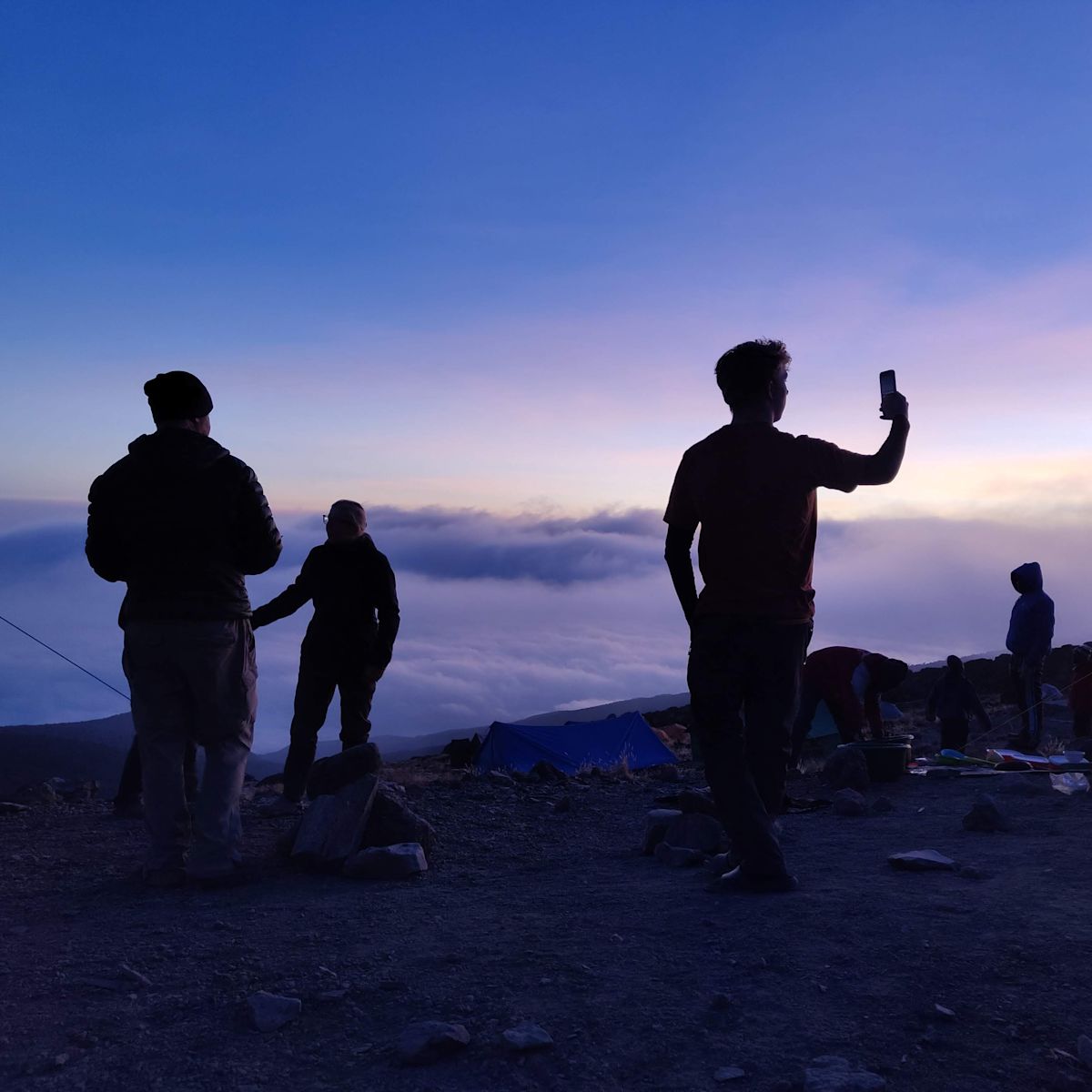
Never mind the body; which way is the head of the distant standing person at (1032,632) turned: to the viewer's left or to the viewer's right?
to the viewer's left

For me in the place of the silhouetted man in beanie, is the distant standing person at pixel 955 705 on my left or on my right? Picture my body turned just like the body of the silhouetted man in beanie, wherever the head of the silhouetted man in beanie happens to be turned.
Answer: on my right

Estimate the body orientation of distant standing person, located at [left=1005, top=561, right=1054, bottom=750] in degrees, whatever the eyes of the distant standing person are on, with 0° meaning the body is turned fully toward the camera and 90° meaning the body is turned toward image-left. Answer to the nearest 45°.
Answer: approximately 90°

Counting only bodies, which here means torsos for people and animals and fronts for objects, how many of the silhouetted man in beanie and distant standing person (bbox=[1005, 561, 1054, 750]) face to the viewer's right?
0

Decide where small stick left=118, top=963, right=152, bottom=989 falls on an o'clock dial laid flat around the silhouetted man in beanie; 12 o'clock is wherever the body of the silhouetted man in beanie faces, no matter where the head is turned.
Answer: The small stick is roughly at 6 o'clock from the silhouetted man in beanie.

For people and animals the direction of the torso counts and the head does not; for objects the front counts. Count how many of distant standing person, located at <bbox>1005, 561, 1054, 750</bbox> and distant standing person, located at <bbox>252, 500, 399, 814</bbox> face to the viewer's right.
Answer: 0

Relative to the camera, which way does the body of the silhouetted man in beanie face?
away from the camera

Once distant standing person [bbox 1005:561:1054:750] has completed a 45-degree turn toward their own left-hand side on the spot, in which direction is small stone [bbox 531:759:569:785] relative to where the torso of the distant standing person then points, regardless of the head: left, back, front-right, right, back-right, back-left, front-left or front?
front

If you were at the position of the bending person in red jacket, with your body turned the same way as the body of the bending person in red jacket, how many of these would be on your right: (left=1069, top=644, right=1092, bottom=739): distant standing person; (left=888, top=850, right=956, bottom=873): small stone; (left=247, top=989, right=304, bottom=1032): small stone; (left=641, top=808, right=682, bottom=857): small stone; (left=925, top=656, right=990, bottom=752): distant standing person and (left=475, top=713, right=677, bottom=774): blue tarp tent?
3

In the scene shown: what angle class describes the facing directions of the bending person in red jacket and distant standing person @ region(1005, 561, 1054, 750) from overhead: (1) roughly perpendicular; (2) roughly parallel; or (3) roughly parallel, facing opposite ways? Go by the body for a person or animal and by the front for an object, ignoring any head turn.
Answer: roughly parallel, facing opposite ways

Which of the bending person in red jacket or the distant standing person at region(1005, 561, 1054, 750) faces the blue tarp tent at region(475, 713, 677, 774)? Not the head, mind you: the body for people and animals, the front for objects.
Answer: the distant standing person

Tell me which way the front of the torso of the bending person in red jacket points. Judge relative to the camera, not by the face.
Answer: to the viewer's right
